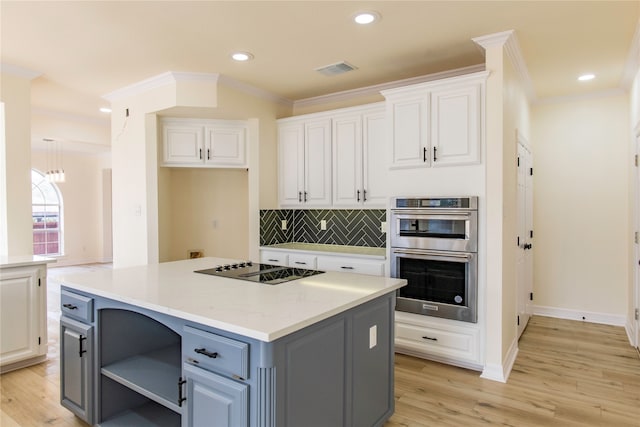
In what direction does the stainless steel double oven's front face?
toward the camera

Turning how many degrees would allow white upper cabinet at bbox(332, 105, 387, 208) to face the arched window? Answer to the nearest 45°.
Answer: approximately 90° to its right

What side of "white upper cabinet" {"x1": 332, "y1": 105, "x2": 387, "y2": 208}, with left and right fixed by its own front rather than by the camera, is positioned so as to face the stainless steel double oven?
left

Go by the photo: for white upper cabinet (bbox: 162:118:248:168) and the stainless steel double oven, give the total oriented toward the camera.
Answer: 2

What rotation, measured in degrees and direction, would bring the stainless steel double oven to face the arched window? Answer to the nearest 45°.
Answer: approximately 90° to its right

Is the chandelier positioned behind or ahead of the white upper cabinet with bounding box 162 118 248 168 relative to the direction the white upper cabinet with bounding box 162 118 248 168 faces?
behind

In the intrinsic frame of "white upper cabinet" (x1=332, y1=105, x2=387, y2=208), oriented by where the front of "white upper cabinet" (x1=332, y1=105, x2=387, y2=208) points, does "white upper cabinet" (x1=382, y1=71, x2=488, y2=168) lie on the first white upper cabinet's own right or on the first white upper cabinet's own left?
on the first white upper cabinet's own left

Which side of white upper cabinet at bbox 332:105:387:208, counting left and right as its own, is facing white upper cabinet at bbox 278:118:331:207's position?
right

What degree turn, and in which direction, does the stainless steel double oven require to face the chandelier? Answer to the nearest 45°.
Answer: approximately 90° to its right

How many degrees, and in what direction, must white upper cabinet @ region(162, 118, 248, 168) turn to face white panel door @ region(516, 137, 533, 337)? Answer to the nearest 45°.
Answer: approximately 90° to its left

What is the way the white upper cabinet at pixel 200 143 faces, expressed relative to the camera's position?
facing the viewer
